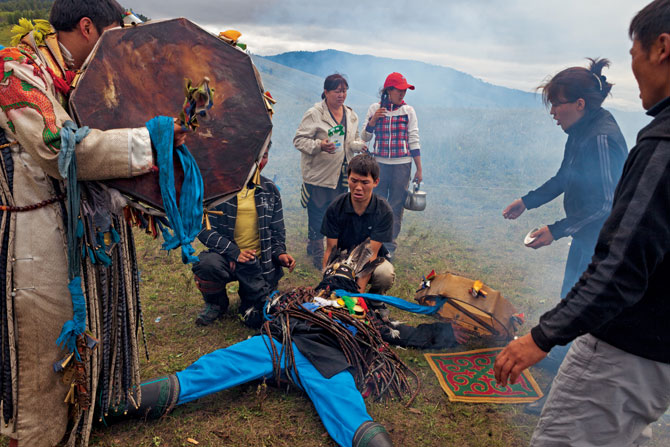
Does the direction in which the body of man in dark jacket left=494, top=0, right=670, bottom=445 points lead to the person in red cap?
no

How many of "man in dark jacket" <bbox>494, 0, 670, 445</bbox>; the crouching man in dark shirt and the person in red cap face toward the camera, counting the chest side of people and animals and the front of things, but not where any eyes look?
2

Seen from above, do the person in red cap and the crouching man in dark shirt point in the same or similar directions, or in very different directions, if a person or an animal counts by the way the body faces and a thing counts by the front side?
same or similar directions

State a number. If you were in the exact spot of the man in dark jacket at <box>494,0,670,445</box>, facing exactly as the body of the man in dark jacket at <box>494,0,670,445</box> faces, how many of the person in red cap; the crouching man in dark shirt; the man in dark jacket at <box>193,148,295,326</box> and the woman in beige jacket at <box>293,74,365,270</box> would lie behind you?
0

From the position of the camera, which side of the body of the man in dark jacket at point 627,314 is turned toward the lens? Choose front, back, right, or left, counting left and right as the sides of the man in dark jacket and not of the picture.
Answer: left

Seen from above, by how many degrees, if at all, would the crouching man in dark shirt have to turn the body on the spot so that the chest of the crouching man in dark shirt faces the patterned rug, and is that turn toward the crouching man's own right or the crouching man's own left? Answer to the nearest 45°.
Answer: approximately 45° to the crouching man's own left

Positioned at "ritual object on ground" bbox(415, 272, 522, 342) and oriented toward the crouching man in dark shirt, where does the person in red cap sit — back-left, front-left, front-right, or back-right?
front-right

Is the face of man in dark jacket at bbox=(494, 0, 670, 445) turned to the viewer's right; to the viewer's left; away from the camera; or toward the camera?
to the viewer's left

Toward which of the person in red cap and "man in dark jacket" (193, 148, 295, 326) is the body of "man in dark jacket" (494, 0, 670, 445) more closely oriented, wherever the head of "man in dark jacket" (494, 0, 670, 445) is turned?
the man in dark jacket

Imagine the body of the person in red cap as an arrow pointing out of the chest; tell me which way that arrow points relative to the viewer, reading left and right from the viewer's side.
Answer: facing the viewer

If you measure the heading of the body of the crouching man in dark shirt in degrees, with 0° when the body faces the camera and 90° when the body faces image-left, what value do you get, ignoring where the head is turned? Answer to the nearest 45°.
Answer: approximately 0°

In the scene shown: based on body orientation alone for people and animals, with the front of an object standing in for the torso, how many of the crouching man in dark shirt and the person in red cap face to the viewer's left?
0

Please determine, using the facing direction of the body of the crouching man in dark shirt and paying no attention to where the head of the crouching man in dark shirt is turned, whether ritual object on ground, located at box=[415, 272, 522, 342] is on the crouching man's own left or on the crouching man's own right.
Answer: on the crouching man's own left

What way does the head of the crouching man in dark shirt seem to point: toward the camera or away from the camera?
toward the camera

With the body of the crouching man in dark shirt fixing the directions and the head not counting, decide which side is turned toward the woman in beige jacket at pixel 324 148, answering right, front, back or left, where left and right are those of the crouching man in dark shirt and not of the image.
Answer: back

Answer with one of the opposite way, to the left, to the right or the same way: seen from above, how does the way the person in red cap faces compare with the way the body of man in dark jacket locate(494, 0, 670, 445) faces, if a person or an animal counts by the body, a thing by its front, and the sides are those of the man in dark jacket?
to the left

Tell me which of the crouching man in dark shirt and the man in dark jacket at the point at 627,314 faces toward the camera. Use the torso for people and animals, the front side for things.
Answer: the crouching man in dark shirt

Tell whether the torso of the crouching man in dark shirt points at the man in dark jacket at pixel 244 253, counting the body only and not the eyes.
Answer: no
